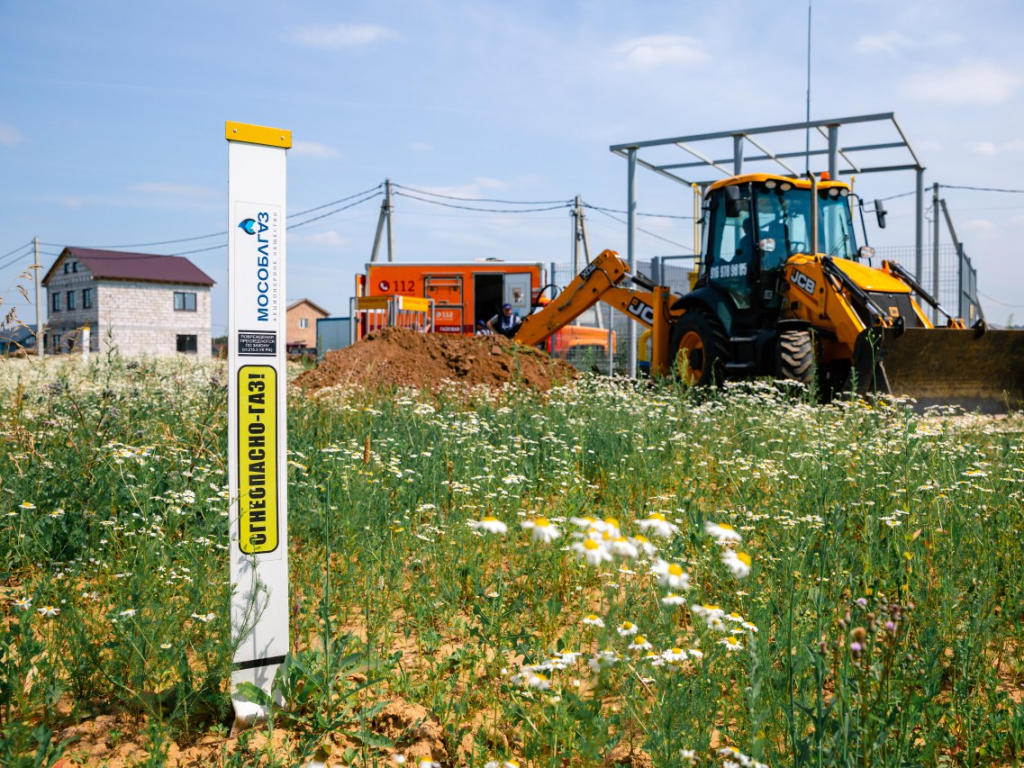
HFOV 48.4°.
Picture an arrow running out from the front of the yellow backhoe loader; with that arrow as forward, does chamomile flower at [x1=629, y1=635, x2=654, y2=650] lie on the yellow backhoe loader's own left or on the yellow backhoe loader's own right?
on the yellow backhoe loader's own right

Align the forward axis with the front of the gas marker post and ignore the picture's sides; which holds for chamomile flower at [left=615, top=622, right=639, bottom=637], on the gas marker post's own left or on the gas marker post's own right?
on the gas marker post's own left

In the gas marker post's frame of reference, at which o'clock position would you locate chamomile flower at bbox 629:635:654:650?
The chamomile flower is roughly at 10 o'clock from the gas marker post.

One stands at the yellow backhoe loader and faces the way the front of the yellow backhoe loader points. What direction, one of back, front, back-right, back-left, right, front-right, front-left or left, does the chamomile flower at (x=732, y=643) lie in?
front-right

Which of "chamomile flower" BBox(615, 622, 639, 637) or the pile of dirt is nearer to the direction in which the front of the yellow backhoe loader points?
the chamomile flower

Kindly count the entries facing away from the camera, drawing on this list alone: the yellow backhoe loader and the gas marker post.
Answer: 0

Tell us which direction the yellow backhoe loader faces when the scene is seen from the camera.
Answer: facing the viewer and to the right of the viewer

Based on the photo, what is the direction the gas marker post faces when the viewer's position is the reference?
facing the viewer

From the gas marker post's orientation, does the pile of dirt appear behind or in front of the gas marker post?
behind

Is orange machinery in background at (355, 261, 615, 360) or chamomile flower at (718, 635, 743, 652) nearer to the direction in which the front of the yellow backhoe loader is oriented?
the chamomile flower

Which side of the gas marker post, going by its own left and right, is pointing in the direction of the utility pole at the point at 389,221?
back
